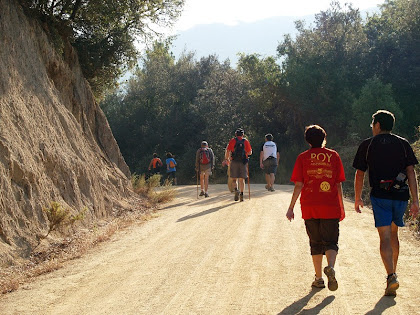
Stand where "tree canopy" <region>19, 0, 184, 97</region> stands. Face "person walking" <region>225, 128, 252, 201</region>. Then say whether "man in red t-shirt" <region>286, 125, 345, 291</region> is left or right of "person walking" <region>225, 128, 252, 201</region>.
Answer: right

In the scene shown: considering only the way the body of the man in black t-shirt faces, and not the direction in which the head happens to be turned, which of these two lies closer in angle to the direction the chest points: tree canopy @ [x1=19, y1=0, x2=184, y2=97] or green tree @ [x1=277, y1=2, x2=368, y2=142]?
the green tree

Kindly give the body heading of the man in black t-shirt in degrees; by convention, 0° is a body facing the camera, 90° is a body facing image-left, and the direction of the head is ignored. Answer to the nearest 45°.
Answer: approximately 180°

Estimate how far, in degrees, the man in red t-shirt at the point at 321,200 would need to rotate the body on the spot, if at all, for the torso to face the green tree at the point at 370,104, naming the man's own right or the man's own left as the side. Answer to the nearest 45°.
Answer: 0° — they already face it

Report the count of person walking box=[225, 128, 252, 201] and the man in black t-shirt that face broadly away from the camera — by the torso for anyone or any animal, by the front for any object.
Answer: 2

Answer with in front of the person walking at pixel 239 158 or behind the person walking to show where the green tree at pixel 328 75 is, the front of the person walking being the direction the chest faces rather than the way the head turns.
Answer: in front

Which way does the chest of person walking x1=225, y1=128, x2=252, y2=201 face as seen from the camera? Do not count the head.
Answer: away from the camera

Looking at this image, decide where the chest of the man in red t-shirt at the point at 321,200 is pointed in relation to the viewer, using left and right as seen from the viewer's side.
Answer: facing away from the viewer

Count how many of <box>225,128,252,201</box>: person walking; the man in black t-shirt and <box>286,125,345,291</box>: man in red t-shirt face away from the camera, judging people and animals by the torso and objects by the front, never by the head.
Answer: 3

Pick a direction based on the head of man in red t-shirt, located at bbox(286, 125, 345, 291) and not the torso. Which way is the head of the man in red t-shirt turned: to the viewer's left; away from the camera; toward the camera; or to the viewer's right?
away from the camera

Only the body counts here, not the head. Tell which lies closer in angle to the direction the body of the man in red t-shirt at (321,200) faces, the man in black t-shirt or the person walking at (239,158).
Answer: the person walking

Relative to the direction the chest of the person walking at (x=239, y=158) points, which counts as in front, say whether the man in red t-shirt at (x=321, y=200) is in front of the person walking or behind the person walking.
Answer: behind

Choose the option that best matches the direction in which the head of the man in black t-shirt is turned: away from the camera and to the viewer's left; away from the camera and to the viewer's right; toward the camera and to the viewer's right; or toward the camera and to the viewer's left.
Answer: away from the camera and to the viewer's left

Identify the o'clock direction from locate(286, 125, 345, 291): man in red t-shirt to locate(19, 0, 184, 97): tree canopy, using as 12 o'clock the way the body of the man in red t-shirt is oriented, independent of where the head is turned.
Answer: The tree canopy is roughly at 11 o'clock from the man in red t-shirt.

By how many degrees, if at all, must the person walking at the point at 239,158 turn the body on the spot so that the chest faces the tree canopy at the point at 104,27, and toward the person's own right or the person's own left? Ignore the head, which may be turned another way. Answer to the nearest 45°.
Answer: approximately 45° to the person's own left

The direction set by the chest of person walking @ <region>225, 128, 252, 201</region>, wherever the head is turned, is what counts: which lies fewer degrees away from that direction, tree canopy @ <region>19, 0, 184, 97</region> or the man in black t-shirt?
the tree canopy

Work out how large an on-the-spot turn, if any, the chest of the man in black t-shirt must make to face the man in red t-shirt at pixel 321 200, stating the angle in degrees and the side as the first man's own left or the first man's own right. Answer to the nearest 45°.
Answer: approximately 90° to the first man's own left

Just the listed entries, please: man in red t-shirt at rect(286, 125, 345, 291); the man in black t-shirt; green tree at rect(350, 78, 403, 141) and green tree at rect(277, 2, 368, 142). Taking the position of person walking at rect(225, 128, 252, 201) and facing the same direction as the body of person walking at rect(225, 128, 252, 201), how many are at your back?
2
